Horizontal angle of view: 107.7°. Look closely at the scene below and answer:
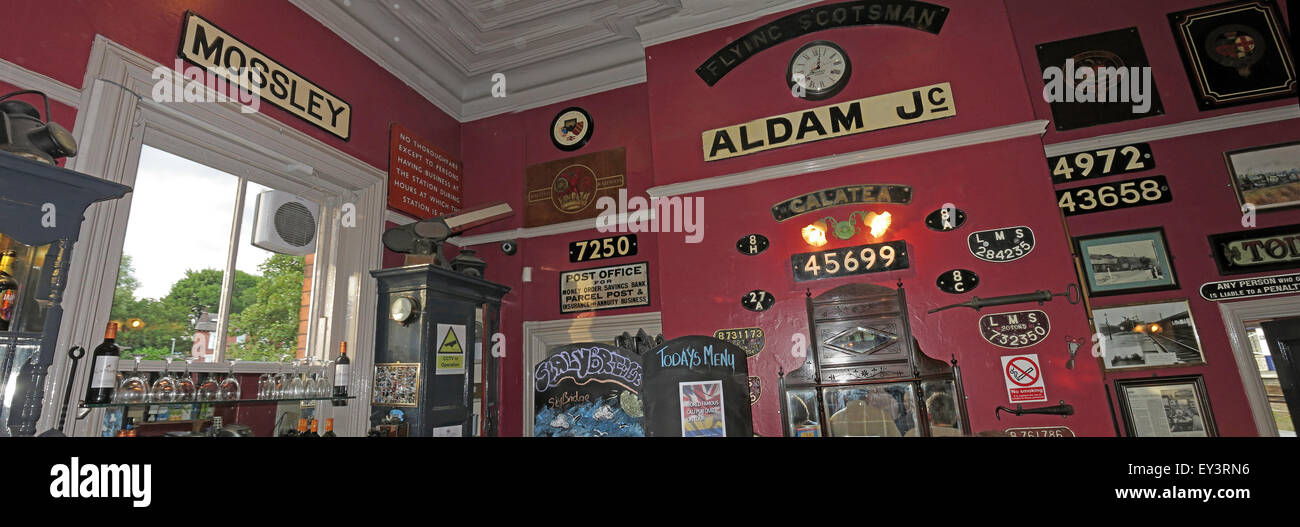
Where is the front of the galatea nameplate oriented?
toward the camera

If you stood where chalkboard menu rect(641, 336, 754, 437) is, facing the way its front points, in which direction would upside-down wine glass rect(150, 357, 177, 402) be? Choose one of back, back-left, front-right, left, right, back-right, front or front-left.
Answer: right

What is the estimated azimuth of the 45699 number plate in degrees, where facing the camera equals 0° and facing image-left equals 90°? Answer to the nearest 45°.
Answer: approximately 0°

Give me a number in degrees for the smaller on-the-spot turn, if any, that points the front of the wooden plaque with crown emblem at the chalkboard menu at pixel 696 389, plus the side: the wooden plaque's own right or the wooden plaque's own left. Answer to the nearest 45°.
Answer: approximately 45° to the wooden plaque's own left

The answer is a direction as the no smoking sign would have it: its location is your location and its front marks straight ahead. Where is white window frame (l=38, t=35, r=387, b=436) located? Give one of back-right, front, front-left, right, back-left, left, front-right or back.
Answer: front-right

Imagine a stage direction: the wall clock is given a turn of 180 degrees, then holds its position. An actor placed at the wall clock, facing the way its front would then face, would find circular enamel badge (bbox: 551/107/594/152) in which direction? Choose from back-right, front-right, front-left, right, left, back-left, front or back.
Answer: left

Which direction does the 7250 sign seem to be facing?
toward the camera

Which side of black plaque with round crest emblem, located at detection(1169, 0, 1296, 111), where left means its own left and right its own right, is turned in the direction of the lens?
front

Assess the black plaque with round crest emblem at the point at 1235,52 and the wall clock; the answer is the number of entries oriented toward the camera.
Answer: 2

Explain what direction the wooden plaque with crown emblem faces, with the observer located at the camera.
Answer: facing the viewer and to the left of the viewer

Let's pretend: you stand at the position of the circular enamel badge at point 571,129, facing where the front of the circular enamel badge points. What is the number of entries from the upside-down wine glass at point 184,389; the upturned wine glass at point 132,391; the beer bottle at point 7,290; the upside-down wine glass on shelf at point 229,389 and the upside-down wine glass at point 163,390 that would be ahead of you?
5

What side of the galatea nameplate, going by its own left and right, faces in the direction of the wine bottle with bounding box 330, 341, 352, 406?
right
